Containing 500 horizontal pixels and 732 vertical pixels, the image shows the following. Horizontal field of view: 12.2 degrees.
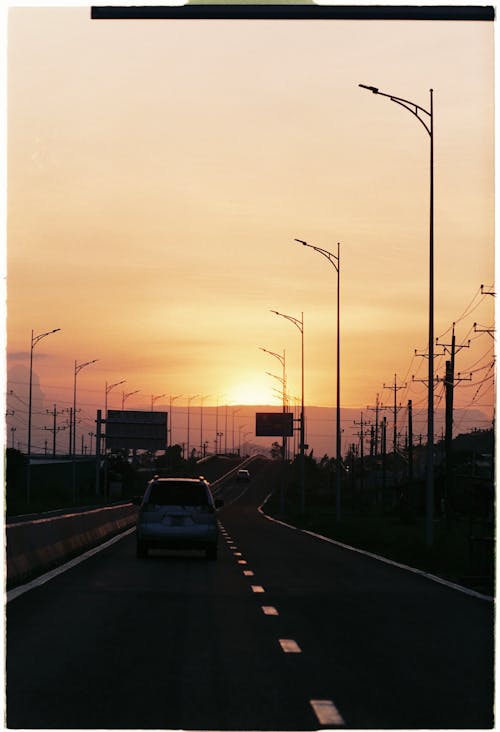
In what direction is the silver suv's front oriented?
away from the camera

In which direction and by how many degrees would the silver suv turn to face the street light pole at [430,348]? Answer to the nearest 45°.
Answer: approximately 45° to its right
